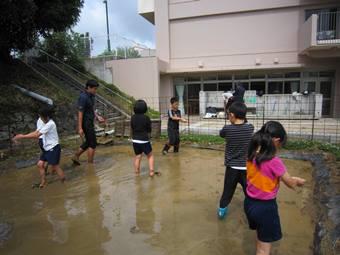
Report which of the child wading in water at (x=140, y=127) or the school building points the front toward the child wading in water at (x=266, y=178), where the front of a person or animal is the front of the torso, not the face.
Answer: the school building

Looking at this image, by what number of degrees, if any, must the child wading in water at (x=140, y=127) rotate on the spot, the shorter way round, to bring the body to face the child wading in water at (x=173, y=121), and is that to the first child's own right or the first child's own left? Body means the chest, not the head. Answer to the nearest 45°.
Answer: approximately 45° to the first child's own right

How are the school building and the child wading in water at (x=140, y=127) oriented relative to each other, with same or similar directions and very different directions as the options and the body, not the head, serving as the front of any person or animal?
very different directions

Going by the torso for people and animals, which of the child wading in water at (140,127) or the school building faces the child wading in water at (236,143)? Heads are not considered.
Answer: the school building

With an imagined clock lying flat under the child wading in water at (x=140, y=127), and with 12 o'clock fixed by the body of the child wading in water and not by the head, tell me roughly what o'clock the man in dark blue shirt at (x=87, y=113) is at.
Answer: The man in dark blue shirt is roughly at 10 o'clock from the child wading in water.

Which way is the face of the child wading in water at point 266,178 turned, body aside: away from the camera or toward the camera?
away from the camera
